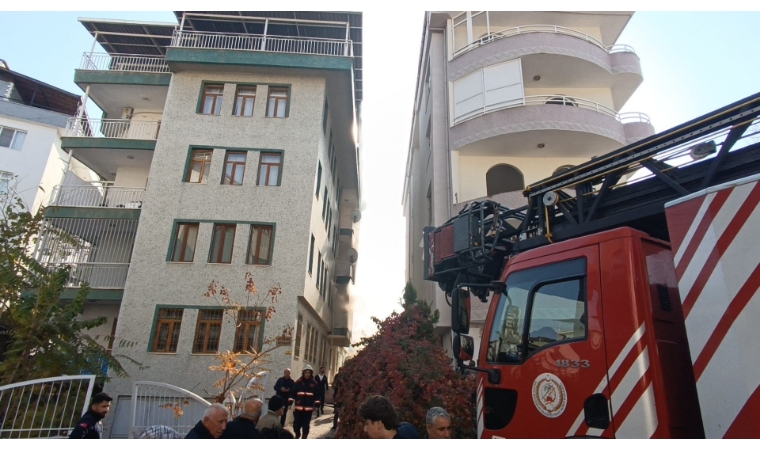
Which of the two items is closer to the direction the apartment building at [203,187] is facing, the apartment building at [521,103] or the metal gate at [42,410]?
the metal gate

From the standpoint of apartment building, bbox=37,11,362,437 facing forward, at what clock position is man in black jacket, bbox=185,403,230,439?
The man in black jacket is roughly at 12 o'clock from the apartment building.

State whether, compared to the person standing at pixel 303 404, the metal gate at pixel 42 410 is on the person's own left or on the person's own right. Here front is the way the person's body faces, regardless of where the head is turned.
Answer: on the person's own right

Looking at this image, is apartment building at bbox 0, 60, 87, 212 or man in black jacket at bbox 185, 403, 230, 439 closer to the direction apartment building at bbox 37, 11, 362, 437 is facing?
the man in black jacket

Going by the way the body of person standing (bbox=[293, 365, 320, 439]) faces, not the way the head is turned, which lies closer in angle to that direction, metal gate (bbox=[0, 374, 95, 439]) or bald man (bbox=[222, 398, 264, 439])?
the bald man

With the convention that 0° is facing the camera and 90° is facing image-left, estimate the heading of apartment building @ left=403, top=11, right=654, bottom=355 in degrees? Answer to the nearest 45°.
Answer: approximately 0°

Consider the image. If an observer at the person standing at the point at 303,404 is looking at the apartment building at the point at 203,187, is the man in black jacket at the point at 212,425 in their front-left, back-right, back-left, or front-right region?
back-left
